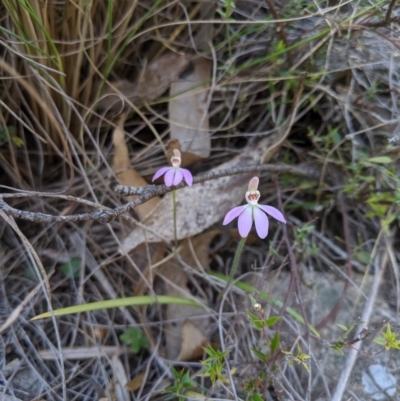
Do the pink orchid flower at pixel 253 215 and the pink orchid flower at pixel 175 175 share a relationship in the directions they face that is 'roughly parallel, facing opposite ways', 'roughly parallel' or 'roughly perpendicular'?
roughly parallel

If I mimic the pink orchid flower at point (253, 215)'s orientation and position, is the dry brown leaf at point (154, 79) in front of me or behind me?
behind

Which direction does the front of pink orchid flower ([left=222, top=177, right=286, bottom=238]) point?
toward the camera

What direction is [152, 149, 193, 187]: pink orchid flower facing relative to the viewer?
toward the camera

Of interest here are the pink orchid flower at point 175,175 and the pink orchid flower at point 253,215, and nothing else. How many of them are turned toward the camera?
2

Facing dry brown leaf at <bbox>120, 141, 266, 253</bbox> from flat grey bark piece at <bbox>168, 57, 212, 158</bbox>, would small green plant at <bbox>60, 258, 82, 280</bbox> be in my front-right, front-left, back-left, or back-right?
front-right
